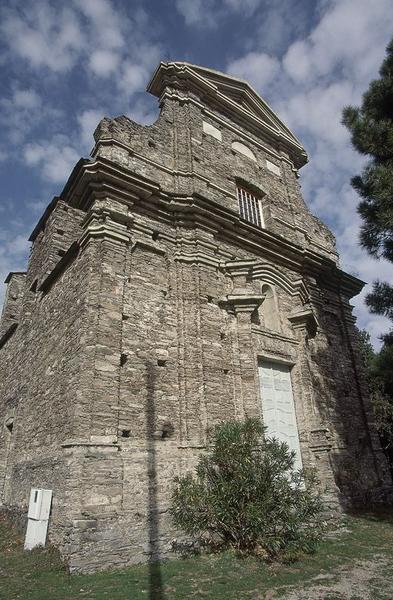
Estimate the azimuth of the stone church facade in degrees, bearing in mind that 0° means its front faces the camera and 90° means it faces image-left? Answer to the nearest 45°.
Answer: approximately 315°
